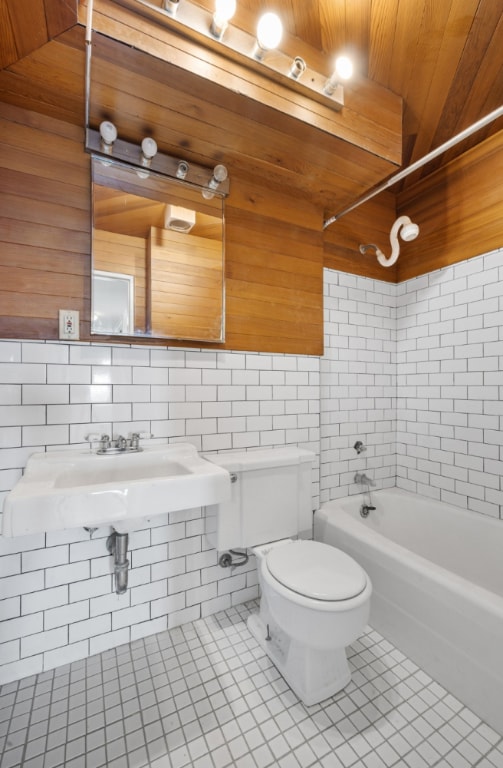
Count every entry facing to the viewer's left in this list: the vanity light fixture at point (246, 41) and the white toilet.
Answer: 0

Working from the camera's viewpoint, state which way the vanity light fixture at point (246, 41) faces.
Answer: facing the viewer and to the right of the viewer

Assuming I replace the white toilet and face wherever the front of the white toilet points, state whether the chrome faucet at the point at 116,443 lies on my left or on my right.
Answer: on my right

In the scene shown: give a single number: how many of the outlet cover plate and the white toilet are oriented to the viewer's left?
0

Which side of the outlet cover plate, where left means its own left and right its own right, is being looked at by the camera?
front

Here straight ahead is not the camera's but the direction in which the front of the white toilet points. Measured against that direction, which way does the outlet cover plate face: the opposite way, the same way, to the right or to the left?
the same way

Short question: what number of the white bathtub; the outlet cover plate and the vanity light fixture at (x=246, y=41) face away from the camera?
0

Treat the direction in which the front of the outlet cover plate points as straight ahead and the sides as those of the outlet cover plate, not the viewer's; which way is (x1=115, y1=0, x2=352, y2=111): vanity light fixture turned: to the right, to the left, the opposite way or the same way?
the same way

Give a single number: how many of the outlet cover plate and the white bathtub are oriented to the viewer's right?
0

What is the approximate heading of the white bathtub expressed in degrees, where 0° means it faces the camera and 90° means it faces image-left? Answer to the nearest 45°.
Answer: approximately 45°
